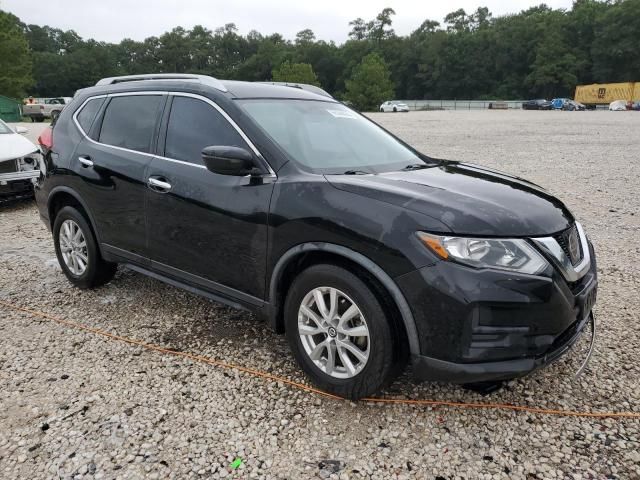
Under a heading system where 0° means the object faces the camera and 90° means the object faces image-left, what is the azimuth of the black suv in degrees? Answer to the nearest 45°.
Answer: approximately 315°

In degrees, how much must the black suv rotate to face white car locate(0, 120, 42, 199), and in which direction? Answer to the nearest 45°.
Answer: approximately 180°
